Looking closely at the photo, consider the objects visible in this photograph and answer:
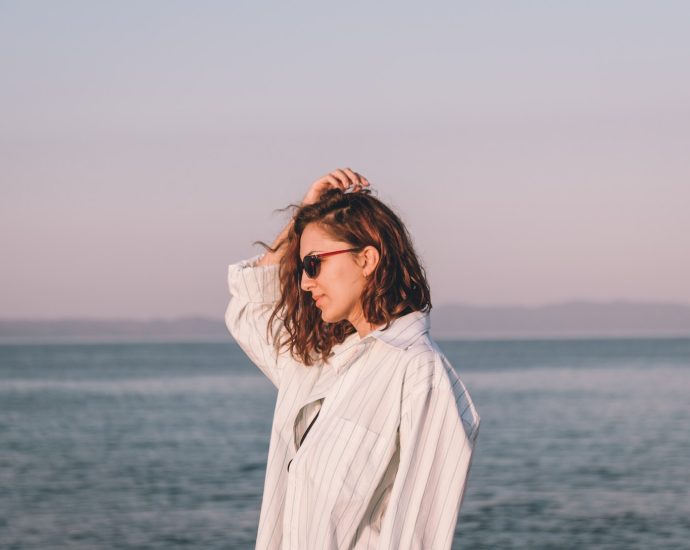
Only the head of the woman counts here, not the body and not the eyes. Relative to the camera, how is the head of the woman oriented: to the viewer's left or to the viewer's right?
to the viewer's left

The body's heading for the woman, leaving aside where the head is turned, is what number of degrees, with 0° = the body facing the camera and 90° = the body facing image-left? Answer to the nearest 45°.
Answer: approximately 45°
